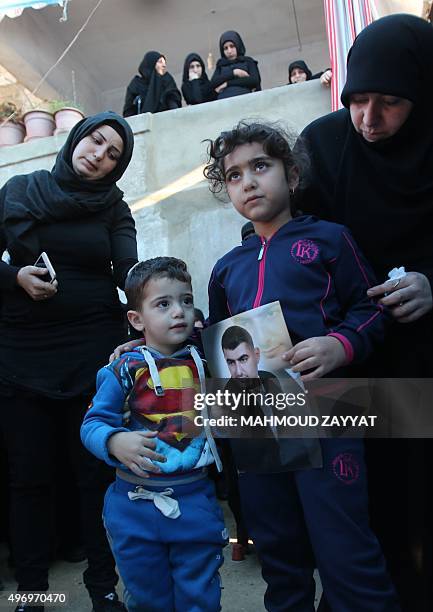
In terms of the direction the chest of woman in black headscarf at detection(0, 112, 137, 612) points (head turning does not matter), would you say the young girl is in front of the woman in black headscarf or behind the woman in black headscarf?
in front

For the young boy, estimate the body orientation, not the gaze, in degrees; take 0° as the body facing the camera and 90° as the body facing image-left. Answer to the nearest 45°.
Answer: approximately 315°

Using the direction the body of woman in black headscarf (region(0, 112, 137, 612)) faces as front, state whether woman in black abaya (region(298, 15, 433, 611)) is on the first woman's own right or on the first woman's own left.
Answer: on the first woman's own left

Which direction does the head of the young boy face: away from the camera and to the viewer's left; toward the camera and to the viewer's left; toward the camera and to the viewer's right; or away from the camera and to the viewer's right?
toward the camera and to the viewer's right

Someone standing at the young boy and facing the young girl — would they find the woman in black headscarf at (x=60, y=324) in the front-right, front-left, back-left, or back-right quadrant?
back-left
